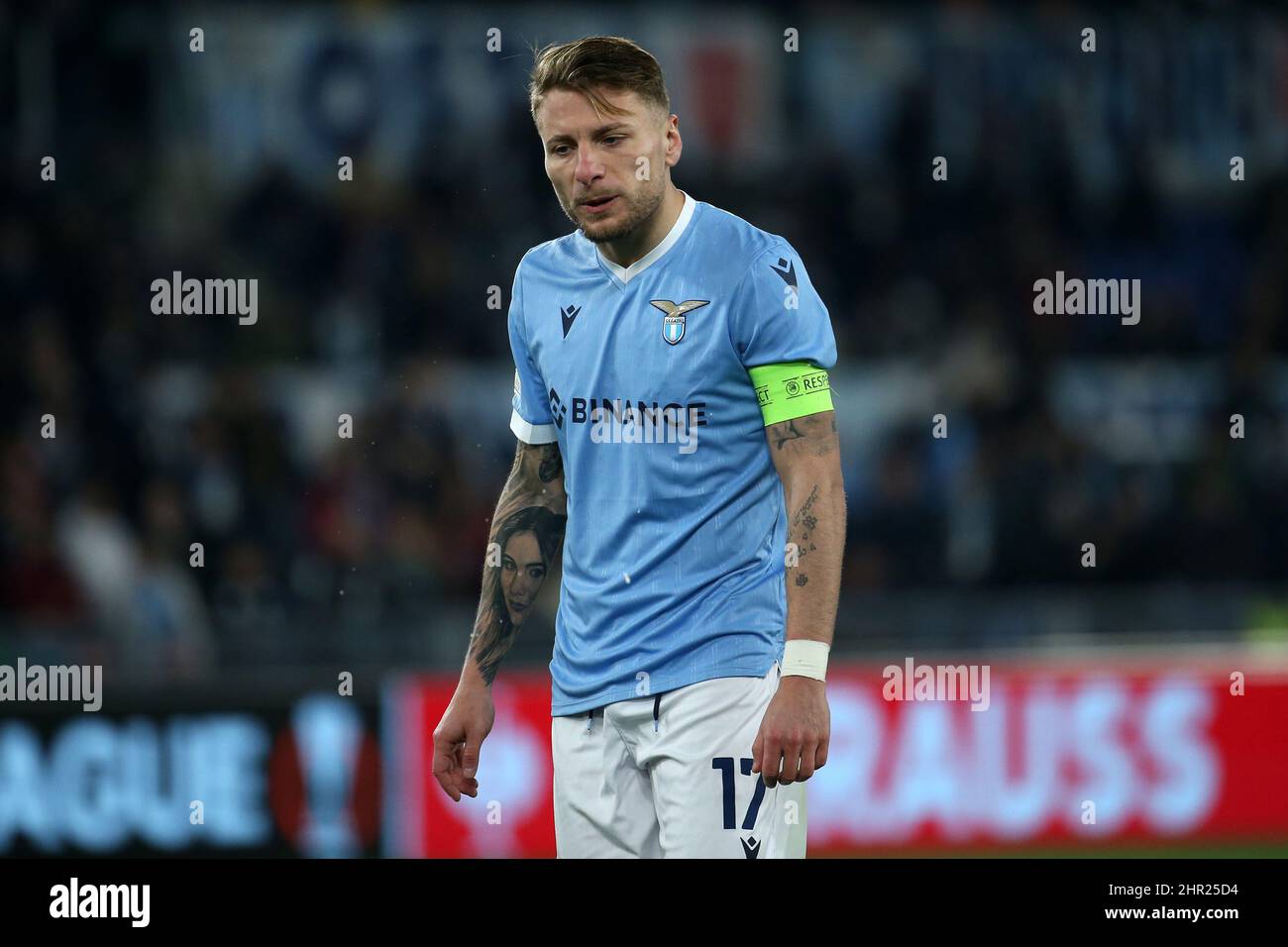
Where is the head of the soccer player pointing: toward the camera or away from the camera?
toward the camera

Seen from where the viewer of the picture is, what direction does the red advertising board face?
facing the viewer

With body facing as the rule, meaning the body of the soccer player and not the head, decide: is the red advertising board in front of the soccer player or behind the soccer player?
behind

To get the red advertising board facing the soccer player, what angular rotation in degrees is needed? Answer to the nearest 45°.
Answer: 0° — it already faces them

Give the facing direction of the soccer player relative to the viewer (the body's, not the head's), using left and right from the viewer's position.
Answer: facing the viewer and to the left of the viewer

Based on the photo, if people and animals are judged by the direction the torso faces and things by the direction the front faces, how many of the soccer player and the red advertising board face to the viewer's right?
0
